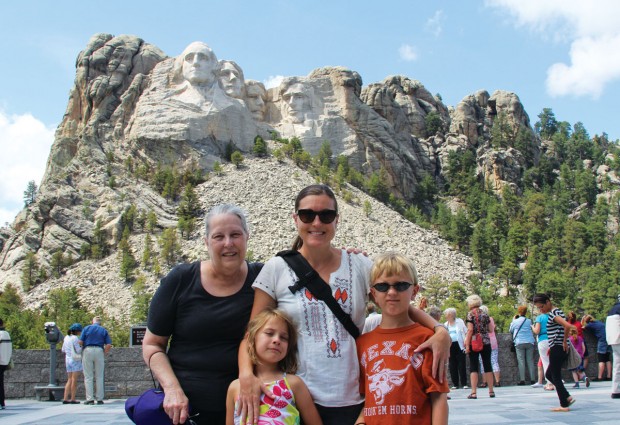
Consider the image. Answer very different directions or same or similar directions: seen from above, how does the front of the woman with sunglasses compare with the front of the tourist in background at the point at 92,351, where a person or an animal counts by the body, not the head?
very different directions

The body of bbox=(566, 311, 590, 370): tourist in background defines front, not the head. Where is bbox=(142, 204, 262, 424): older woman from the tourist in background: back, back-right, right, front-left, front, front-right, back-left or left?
back

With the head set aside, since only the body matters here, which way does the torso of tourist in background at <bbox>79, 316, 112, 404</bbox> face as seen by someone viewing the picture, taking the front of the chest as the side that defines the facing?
away from the camera

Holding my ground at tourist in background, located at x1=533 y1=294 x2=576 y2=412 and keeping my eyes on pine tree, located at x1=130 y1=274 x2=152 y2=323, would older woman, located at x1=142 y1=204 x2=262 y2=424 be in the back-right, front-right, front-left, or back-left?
back-left

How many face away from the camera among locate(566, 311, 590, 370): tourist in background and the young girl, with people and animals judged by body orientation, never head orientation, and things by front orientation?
1

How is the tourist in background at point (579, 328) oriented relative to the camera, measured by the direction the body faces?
away from the camera

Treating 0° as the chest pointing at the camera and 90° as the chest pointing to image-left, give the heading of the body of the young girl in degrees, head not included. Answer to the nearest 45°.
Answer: approximately 0°

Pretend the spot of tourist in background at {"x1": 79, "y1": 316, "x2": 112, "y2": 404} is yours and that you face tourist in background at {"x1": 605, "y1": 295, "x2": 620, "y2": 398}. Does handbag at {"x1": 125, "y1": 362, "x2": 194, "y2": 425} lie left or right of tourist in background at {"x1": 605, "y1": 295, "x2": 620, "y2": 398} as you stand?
right

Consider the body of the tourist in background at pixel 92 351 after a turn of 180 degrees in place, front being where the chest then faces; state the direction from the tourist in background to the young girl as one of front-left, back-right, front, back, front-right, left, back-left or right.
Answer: front
